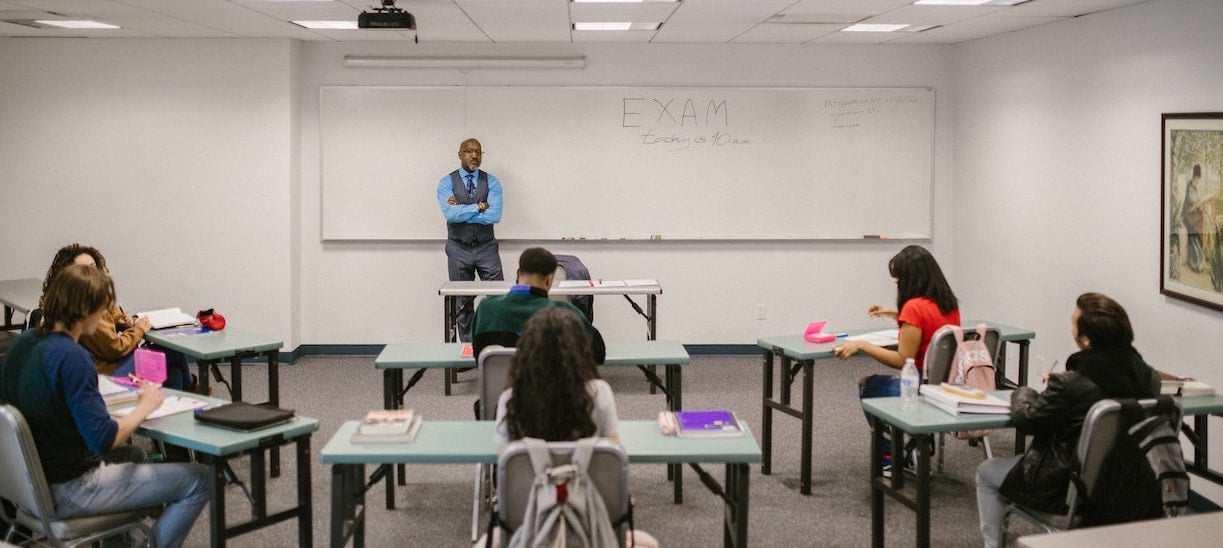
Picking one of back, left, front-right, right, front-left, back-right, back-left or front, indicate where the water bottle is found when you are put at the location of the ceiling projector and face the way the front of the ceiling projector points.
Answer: back-right

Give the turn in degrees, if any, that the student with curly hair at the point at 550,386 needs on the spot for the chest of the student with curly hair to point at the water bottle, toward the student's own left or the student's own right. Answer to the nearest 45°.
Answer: approximately 45° to the student's own right

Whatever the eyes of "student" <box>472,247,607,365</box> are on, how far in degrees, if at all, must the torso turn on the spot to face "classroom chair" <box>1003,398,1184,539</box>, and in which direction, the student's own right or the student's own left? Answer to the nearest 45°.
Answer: approximately 135° to the student's own right

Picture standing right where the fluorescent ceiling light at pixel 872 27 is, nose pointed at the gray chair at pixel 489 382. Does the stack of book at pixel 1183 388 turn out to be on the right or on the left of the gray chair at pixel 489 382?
left

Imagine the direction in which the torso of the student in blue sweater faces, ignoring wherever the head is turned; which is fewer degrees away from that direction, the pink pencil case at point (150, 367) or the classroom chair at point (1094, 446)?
the pink pencil case

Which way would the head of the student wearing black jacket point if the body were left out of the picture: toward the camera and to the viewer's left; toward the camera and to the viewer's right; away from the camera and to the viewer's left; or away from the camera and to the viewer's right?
away from the camera and to the viewer's left

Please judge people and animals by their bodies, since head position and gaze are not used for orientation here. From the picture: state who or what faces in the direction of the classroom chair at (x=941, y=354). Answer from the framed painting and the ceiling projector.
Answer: the framed painting

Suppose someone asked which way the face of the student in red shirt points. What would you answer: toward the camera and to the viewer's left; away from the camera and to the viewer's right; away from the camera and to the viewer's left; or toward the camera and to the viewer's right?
away from the camera and to the viewer's left

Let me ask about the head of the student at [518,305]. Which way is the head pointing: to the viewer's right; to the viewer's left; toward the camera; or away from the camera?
away from the camera

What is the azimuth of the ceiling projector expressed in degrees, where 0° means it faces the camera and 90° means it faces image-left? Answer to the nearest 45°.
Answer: approximately 180°

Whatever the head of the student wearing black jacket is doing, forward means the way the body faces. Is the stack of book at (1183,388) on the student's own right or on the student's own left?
on the student's own right

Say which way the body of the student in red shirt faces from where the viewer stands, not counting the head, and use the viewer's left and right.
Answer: facing to the left of the viewer

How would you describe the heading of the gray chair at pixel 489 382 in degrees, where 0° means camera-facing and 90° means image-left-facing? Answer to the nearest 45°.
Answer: approximately 180°

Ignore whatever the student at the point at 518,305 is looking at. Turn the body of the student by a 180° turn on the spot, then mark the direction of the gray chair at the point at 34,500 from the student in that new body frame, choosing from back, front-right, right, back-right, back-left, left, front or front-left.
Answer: front-right
